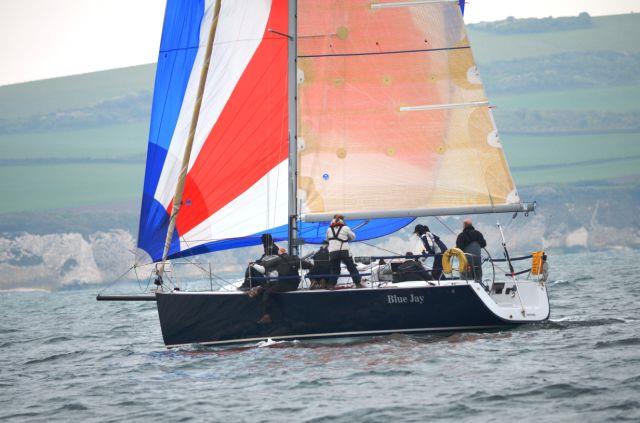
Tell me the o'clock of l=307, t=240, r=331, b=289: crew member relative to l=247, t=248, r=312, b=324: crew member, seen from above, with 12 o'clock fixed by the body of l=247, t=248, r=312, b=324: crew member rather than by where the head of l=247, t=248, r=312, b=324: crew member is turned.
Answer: l=307, t=240, r=331, b=289: crew member is roughly at 7 o'clock from l=247, t=248, r=312, b=324: crew member.

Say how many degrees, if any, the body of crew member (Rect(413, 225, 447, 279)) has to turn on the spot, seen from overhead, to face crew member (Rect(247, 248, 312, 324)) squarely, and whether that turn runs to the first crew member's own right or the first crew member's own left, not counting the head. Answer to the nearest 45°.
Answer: approximately 45° to the first crew member's own left

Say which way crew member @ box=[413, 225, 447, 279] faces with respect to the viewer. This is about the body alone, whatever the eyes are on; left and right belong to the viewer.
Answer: facing to the left of the viewer

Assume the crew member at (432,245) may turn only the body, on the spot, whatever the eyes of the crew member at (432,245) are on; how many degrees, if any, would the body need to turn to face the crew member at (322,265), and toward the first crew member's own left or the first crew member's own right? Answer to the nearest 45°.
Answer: approximately 45° to the first crew member's own left

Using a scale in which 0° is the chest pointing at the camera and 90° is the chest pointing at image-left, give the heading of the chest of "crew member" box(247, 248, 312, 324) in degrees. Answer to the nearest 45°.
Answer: approximately 45°

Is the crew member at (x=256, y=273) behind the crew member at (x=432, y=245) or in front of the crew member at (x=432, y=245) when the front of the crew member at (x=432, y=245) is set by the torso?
in front

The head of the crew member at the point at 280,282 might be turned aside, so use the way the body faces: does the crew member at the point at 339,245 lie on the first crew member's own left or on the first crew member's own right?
on the first crew member's own left

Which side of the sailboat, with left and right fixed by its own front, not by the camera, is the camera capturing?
left

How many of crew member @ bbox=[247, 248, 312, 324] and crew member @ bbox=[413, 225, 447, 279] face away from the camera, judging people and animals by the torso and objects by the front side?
0

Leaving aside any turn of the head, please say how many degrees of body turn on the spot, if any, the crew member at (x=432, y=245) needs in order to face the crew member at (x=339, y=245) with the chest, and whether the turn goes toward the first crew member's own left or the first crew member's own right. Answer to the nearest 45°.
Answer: approximately 45° to the first crew member's own left

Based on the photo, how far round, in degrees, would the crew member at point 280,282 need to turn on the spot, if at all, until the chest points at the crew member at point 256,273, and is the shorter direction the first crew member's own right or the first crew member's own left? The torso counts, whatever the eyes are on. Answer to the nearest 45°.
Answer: approximately 90° to the first crew member's own right
